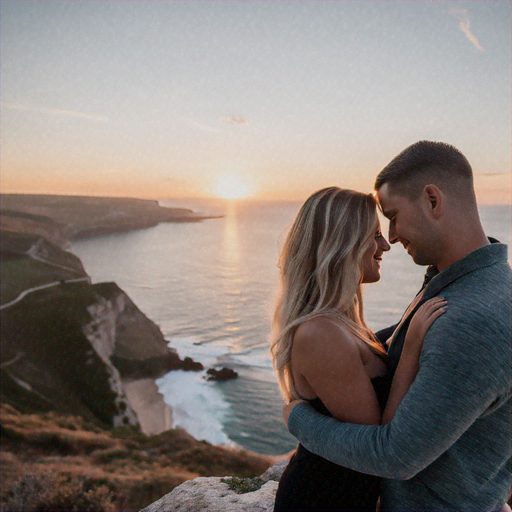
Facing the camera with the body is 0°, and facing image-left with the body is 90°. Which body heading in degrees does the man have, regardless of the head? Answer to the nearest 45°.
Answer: approximately 90°

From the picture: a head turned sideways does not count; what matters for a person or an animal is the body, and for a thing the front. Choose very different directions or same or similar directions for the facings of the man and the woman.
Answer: very different directions

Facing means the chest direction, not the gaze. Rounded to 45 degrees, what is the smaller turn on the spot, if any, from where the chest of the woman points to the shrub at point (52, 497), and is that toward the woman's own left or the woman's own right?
approximately 135° to the woman's own left

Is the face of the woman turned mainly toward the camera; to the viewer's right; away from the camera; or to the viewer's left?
to the viewer's right

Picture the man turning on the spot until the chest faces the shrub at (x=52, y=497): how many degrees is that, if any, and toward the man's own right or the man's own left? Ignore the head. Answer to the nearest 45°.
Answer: approximately 45° to the man's own right

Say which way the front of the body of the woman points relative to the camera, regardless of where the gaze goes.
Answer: to the viewer's right
